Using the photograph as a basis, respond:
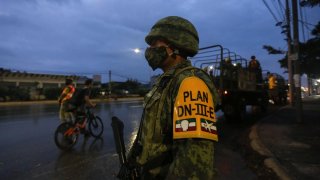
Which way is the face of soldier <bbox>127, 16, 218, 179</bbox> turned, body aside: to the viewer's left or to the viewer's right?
to the viewer's left

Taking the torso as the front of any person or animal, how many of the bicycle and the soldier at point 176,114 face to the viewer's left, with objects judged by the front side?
1

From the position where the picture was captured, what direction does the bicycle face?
facing away from the viewer and to the right of the viewer

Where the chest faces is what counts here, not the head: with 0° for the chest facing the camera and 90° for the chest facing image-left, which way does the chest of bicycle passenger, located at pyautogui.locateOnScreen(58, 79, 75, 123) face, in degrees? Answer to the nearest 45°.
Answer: approximately 225°

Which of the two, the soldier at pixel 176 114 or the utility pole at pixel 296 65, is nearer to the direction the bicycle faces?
the utility pole

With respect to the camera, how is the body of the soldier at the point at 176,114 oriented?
to the viewer's left

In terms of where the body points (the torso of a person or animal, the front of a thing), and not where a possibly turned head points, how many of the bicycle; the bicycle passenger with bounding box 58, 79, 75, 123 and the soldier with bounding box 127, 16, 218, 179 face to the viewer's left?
1

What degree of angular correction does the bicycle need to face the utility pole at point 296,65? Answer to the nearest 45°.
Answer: approximately 45° to its right

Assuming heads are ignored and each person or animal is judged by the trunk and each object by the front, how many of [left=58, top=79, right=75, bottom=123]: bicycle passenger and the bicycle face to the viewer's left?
0

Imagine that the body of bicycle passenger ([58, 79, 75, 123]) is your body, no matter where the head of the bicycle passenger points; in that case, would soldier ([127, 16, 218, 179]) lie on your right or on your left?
on your right
